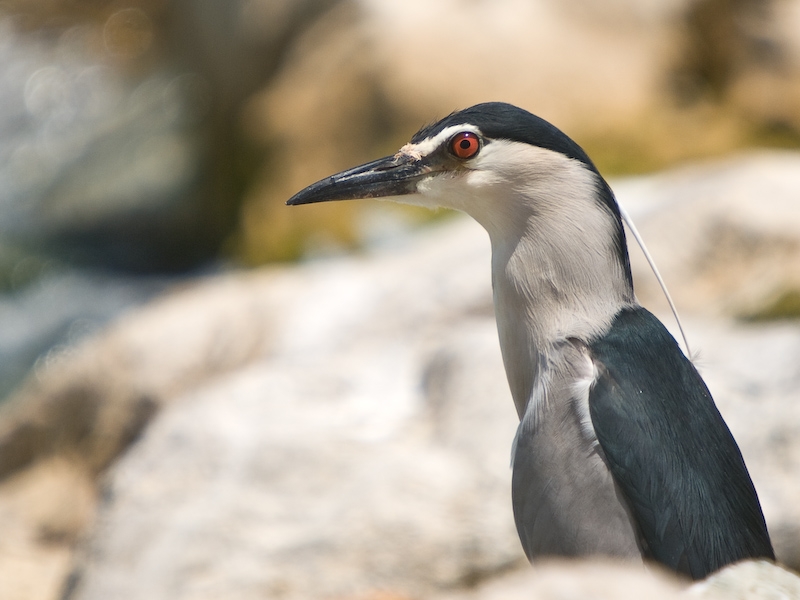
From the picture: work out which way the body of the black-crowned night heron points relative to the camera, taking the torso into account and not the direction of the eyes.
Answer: to the viewer's left
